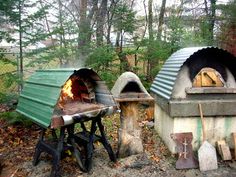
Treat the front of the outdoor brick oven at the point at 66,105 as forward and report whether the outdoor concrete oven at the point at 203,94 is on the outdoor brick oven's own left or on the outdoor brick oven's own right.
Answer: on the outdoor brick oven's own left

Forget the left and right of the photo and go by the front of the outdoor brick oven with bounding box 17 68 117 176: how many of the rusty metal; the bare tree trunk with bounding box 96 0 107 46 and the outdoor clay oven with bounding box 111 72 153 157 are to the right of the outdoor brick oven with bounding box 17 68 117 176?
0

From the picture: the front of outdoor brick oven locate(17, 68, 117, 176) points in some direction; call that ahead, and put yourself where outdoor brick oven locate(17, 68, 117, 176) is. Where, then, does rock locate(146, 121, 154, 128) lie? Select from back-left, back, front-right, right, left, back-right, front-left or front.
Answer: left

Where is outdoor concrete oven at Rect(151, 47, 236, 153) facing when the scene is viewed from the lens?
facing the viewer

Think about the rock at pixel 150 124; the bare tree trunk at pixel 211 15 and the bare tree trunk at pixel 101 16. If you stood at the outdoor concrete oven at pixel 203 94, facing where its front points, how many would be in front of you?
0

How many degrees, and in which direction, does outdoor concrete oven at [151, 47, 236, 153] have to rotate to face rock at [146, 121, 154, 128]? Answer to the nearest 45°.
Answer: approximately 135° to its right
